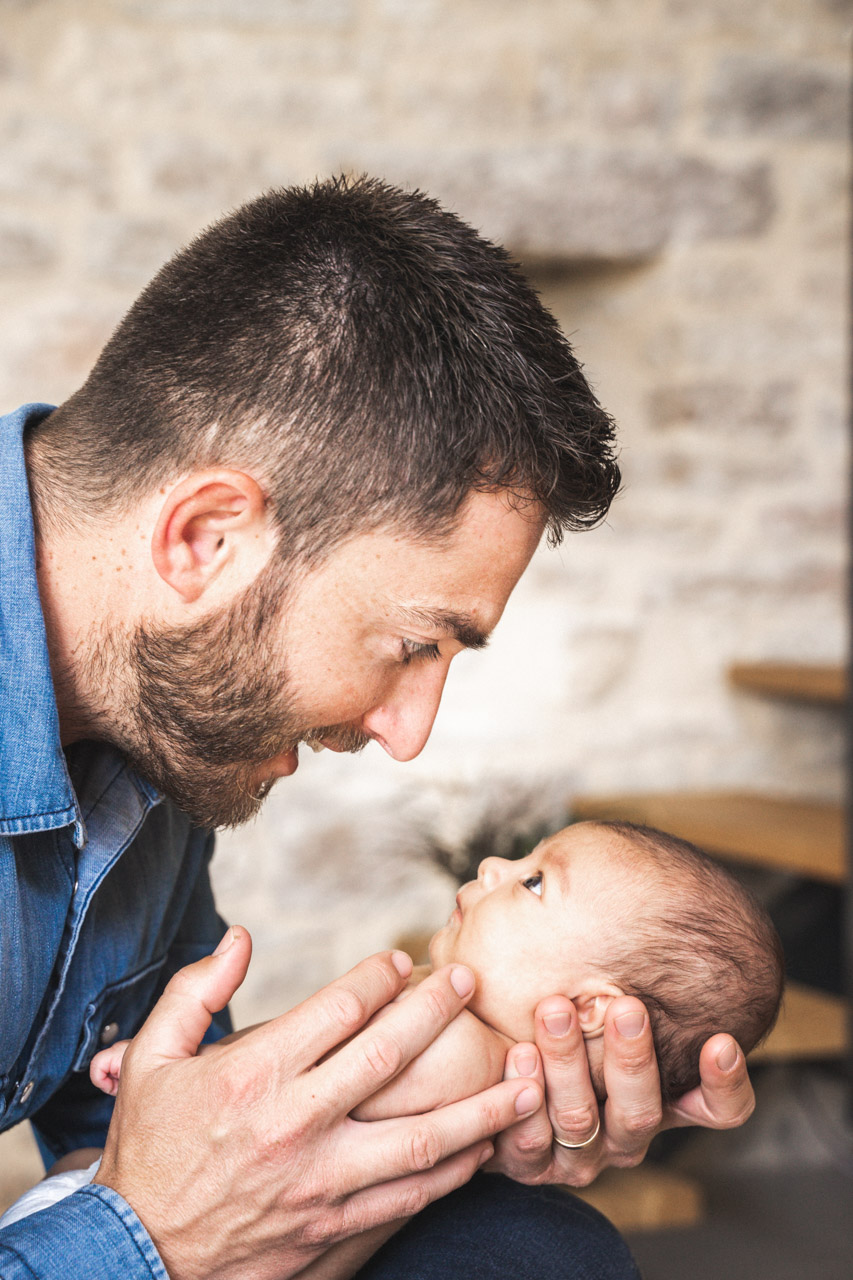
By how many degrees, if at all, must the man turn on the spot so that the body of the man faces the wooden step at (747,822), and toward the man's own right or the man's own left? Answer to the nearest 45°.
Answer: approximately 45° to the man's own left

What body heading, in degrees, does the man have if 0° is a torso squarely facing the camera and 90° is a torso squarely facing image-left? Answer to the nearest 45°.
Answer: approximately 270°

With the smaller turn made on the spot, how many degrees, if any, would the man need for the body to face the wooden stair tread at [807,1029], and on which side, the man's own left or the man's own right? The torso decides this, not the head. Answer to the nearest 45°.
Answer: approximately 45° to the man's own left

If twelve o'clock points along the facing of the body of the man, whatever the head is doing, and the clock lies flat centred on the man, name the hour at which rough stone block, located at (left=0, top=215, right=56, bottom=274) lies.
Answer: The rough stone block is roughly at 8 o'clock from the man.

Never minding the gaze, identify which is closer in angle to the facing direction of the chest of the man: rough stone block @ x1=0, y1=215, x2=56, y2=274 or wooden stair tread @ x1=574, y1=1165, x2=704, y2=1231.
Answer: the wooden stair tread

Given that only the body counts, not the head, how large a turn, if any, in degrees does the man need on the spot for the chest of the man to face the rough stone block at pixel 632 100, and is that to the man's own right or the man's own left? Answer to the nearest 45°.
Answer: approximately 45° to the man's own left

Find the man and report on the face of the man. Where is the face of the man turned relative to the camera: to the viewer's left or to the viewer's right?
to the viewer's right
